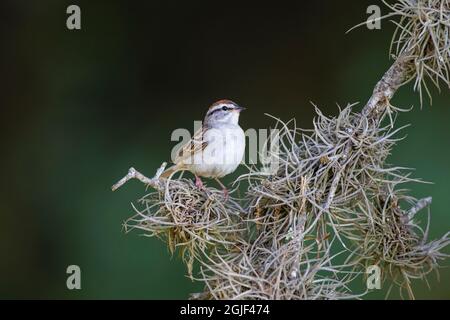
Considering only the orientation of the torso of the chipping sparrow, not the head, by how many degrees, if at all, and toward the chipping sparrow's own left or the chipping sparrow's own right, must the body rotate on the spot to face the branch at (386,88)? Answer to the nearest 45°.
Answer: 0° — it already faces it

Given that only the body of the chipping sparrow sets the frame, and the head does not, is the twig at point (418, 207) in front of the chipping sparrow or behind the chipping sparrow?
in front
